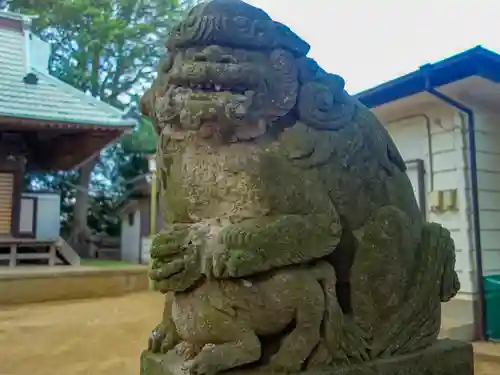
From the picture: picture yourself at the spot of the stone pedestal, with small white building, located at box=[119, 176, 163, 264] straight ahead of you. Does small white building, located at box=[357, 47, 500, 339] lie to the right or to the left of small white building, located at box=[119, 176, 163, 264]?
right

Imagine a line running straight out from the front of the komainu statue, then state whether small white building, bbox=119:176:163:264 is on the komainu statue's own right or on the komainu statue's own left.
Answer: on the komainu statue's own right

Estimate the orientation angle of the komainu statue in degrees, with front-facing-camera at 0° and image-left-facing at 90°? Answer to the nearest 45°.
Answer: approximately 45°

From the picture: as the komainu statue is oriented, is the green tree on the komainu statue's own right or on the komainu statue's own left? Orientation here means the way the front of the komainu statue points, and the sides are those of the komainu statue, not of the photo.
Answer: on the komainu statue's own right

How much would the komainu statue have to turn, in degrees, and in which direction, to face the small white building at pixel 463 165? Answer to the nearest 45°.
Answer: approximately 180°

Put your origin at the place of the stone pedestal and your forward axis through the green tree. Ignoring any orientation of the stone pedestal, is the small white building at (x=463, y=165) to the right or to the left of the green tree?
right
